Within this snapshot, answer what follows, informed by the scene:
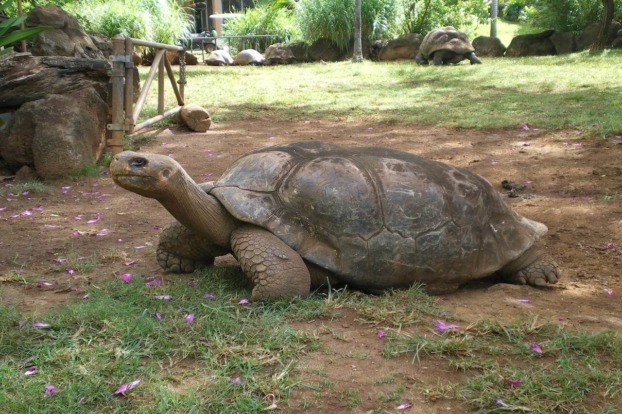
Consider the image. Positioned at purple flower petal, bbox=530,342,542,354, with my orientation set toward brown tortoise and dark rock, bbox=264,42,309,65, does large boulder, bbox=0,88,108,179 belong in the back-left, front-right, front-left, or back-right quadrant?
front-left

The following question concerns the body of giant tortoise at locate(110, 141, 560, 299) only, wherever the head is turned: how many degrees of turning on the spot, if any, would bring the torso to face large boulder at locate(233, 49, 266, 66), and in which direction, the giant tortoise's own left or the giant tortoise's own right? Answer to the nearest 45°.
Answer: approximately 90° to the giant tortoise's own right

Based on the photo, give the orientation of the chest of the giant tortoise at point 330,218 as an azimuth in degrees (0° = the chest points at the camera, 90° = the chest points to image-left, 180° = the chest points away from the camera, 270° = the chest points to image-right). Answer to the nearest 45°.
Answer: approximately 90°

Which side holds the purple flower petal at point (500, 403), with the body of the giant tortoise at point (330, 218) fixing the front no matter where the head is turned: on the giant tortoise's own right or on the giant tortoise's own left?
on the giant tortoise's own left

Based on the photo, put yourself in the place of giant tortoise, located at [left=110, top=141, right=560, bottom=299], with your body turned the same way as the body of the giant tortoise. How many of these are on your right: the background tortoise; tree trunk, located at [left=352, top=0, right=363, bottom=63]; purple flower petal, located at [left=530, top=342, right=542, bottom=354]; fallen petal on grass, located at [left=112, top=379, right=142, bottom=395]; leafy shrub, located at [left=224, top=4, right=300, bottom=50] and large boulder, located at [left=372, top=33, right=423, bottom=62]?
4

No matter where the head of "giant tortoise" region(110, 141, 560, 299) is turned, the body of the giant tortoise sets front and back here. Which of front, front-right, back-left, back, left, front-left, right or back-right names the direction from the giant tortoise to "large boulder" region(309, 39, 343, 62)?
right

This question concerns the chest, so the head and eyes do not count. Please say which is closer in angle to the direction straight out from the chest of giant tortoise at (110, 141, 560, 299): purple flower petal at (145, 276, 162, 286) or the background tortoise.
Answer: the purple flower petal

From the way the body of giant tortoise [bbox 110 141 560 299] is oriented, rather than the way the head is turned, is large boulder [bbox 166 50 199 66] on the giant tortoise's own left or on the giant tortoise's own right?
on the giant tortoise's own right

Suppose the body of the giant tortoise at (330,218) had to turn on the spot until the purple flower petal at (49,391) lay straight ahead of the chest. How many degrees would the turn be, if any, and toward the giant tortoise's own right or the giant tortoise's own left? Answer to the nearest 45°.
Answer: approximately 45° to the giant tortoise's own left

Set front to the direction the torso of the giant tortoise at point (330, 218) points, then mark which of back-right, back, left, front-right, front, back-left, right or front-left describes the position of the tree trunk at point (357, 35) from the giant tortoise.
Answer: right

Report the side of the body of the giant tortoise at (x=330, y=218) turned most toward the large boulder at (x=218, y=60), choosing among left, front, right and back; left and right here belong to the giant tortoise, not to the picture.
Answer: right

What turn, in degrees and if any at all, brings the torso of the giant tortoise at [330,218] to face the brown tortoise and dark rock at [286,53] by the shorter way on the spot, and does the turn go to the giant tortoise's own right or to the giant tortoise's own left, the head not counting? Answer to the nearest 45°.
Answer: approximately 90° to the giant tortoise's own right

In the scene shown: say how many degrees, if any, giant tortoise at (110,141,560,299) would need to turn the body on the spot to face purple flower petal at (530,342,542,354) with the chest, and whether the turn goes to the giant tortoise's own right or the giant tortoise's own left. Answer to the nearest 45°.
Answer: approximately 135° to the giant tortoise's own left

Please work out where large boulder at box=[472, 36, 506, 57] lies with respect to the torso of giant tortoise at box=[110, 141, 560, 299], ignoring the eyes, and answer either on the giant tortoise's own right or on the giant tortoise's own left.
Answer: on the giant tortoise's own right

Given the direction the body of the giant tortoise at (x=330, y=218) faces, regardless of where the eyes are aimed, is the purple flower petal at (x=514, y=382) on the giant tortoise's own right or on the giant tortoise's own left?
on the giant tortoise's own left
